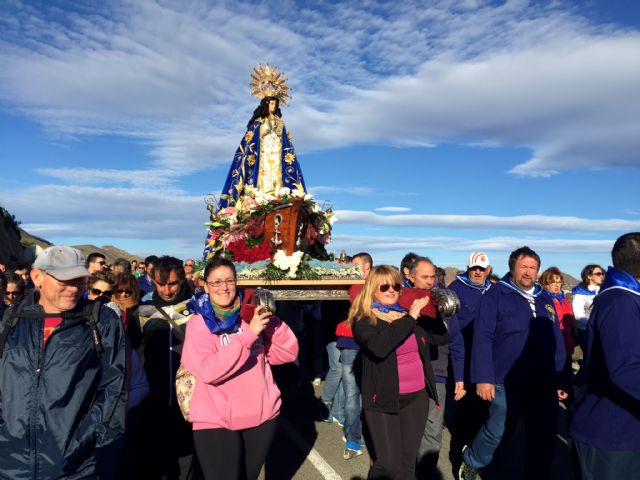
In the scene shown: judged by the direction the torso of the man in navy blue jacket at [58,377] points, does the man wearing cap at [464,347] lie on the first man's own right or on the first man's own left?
on the first man's own left

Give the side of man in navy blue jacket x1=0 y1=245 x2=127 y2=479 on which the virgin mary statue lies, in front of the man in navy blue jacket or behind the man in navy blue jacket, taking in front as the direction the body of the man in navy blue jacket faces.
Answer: behind

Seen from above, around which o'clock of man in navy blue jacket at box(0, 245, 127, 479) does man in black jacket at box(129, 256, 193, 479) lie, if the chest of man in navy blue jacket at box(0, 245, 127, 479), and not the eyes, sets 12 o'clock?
man in black jacket at box(129, 256, 193, 479) is roughly at 7 o'clock from man in navy blue jacket at box(0, 245, 127, 479).

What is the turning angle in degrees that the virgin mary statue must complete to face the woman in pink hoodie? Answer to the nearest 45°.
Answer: approximately 45° to its right

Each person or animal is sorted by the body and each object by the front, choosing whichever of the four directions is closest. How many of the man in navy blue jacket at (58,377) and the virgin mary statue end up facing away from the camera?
0

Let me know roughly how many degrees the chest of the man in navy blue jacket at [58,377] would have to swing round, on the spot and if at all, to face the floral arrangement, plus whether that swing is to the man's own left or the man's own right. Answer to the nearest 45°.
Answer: approximately 135° to the man's own left

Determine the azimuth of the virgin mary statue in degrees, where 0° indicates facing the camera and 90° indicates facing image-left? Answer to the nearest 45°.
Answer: approximately 315°

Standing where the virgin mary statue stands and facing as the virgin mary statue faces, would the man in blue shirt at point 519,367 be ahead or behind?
ahead
